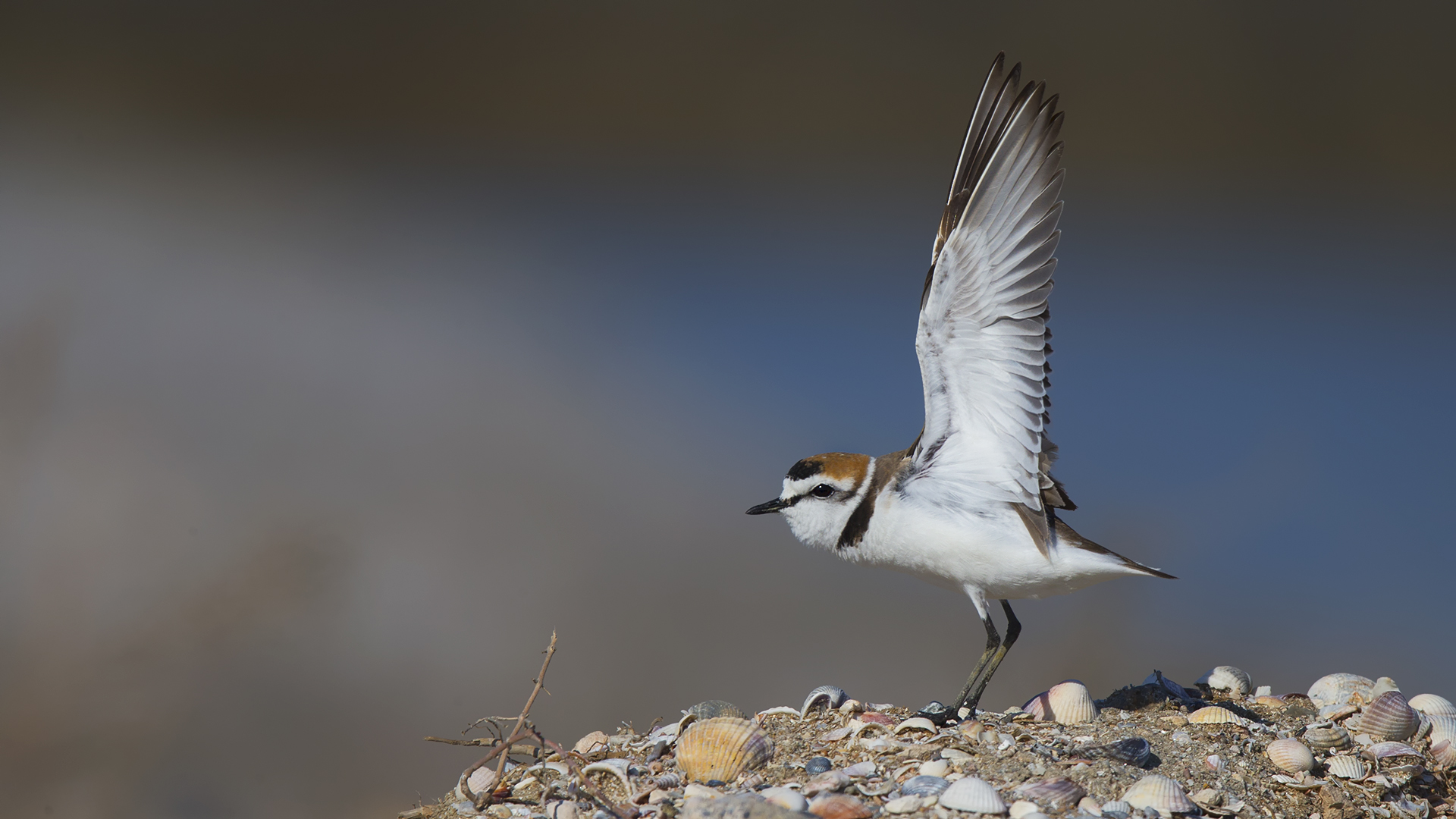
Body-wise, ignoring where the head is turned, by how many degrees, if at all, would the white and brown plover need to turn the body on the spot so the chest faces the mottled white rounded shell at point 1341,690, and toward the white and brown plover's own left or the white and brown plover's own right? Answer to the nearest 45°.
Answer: approximately 180°

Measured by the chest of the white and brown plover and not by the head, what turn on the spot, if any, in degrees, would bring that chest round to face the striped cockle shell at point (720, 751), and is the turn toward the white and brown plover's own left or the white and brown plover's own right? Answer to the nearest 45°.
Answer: approximately 45° to the white and brown plover's own left

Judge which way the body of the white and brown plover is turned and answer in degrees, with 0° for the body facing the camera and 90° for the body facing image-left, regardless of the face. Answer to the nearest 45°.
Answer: approximately 90°

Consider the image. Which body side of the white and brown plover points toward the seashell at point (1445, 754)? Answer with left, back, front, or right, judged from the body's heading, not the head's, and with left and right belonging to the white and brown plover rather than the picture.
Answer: back

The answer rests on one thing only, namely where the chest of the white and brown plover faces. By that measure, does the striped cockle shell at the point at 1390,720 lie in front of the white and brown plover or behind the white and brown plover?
behind

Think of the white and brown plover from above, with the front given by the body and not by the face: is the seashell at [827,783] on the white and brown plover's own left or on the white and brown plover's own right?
on the white and brown plover's own left
